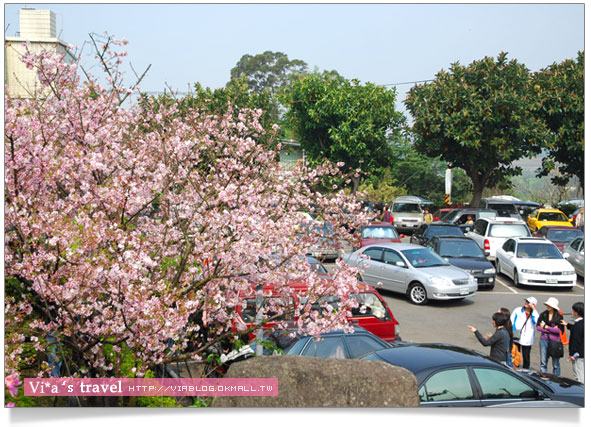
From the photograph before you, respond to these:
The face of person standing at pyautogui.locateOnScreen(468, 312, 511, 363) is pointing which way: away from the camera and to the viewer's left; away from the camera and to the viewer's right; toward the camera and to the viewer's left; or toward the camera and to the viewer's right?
away from the camera and to the viewer's left

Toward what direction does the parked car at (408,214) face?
toward the camera

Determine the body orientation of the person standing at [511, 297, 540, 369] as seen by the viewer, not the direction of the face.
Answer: toward the camera

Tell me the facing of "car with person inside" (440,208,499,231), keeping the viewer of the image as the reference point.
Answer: facing the viewer and to the left of the viewer

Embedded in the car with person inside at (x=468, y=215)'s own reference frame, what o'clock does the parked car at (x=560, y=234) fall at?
the parked car at (x=560, y=234) is roughly at 9 o'clock from the car with person inside at (x=468, y=215).

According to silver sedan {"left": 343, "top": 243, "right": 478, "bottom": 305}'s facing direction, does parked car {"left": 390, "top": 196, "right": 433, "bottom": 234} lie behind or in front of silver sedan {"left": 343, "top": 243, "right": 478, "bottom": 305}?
behind

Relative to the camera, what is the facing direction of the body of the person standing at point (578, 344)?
to the viewer's left

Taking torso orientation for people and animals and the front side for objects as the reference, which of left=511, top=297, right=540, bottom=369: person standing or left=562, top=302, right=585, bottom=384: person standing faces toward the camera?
left=511, top=297, right=540, bottom=369: person standing

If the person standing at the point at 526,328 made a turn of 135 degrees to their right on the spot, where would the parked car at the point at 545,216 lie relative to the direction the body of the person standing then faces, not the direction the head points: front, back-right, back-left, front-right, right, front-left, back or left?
front-right

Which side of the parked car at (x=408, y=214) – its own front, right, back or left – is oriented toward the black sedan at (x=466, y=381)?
front

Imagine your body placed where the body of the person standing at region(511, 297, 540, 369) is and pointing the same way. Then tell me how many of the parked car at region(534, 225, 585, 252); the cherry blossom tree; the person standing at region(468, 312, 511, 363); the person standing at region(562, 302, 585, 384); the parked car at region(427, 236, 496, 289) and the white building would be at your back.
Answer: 2

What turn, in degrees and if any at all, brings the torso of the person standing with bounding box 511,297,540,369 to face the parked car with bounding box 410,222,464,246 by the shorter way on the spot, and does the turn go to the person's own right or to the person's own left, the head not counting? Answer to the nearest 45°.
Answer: approximately 180°

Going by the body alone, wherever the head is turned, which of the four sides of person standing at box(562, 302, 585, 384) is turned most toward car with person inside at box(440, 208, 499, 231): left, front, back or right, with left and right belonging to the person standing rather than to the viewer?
right

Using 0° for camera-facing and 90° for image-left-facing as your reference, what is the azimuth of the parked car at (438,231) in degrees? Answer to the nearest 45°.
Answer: approximately 45°

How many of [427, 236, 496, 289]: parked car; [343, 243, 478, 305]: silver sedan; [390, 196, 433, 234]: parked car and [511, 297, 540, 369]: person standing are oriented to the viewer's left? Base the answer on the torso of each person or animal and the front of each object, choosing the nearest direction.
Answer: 0

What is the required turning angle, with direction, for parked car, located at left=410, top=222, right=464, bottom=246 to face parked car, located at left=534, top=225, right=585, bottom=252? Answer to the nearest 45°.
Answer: approximately 135° to its left
